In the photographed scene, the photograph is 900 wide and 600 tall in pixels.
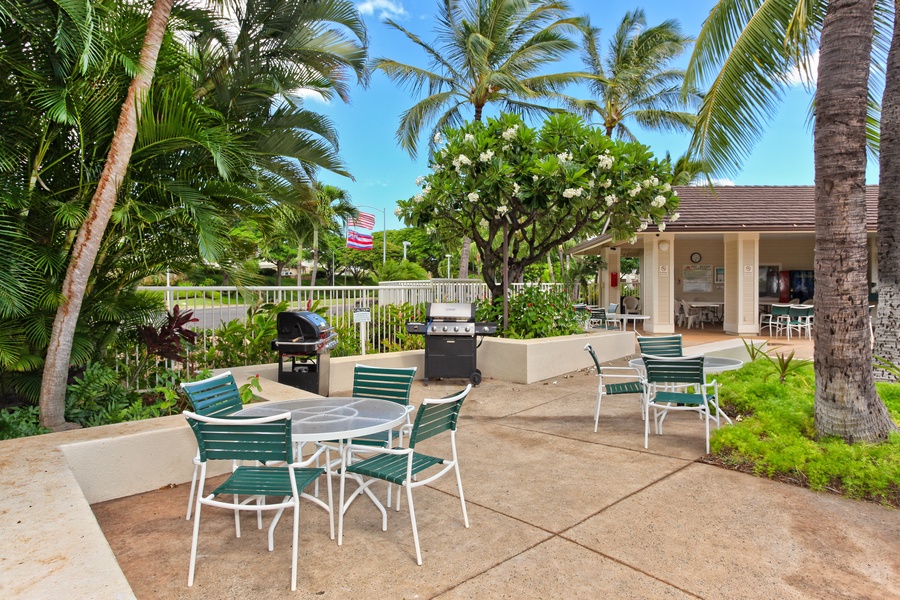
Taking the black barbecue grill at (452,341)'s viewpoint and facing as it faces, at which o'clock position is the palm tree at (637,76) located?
The palm tree is roughly at 7 o'clock from the black barbecue grill.

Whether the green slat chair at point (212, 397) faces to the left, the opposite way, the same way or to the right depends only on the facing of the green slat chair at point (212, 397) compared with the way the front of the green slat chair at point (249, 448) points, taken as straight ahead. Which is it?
to the right

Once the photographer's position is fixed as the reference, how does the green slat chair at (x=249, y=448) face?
facing away from the viewer and to the right of the viewer

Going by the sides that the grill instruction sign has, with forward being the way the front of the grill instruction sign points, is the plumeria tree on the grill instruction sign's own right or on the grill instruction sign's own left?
on the grill instruction sign's own left

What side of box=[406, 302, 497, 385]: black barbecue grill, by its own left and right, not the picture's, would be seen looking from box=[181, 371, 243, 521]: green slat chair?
front

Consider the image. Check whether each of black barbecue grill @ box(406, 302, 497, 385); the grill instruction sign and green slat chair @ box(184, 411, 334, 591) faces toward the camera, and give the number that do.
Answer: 2

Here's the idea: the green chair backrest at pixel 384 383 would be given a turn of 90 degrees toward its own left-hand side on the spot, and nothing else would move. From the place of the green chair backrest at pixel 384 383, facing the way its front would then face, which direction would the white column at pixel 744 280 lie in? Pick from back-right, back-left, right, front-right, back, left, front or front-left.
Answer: left

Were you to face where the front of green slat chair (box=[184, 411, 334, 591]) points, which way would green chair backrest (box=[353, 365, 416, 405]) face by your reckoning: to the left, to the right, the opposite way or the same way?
the opposite way

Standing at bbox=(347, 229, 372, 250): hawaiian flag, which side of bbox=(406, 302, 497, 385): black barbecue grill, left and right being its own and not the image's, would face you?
back

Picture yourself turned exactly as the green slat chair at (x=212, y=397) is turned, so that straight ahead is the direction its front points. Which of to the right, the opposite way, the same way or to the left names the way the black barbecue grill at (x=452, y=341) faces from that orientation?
to the right

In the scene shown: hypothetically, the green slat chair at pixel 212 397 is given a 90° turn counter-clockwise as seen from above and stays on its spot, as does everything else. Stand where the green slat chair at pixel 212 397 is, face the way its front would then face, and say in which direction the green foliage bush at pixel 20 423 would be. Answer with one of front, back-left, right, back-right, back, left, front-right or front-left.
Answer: left

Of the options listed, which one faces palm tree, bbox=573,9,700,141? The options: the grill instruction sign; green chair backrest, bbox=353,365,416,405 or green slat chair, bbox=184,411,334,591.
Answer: the green slat chair

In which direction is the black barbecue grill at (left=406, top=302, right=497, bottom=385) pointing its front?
toward the camera

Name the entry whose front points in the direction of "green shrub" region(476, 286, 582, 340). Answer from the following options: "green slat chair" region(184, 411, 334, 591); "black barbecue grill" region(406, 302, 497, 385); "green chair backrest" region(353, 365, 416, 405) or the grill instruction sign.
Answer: the green slat chair

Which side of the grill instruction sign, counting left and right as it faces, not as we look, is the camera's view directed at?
front

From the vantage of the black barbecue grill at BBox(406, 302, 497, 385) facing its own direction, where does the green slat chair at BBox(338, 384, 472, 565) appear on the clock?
The green slat chair is roughly at 12 o'clock from the black barbecue grill.

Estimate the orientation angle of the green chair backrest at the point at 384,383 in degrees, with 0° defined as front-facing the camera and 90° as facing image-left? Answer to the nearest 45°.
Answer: approximately 45°

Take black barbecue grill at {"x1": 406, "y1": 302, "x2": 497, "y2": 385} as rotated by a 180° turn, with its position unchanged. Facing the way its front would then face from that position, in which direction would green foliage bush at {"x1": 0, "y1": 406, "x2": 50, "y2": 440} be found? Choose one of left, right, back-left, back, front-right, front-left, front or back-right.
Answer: back-left
